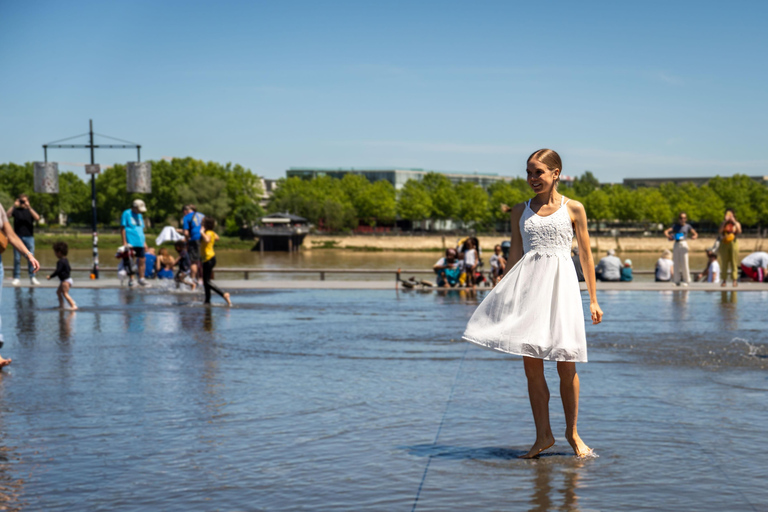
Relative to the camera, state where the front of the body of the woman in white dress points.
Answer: toward the camera

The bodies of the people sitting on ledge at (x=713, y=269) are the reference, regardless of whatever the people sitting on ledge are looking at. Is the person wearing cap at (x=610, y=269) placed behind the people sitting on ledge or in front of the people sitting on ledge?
in front

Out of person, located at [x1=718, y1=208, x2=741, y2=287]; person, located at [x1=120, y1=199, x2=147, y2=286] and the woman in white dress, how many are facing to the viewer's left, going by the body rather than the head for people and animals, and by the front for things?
0

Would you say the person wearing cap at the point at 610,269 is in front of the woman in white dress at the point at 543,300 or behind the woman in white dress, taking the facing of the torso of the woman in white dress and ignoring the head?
behind

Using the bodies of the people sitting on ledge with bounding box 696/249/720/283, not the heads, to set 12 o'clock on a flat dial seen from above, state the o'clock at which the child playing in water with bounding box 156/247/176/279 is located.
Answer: the child playing in water with bounding box 156/247/176/279 is roughly at 11 o'clock from the people sitting on ledge with bounding box 696/249/720/283.

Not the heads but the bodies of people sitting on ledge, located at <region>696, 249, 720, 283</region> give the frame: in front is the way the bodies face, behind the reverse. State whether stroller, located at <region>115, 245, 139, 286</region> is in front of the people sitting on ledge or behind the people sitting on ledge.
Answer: in front

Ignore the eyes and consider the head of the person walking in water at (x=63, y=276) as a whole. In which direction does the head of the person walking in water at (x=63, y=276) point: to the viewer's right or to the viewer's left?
to the viewer's left

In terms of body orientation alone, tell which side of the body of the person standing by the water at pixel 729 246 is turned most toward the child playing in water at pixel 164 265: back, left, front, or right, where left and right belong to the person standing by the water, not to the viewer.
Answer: right

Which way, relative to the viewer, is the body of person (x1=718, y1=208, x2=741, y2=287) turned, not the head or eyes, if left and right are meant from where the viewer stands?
facing the viewer

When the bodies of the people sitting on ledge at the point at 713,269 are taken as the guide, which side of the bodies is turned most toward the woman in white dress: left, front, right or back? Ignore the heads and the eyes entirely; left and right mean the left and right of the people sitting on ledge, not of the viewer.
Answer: left

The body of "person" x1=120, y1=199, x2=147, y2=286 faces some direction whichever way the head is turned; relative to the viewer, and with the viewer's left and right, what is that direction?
facing the viewer and to the right of the viewer
